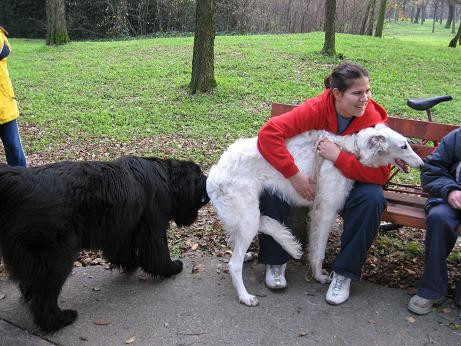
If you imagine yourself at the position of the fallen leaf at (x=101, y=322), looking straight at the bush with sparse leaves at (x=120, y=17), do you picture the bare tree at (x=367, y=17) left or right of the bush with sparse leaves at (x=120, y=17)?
right

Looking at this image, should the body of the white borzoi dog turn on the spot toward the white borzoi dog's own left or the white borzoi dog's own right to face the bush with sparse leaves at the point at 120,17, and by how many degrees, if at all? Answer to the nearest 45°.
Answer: approximately 135° to the white borzoi dog's own left

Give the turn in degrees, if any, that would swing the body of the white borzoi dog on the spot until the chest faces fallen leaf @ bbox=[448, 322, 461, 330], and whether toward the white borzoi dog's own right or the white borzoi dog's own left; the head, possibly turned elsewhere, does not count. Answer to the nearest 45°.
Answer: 0° — it already faces it

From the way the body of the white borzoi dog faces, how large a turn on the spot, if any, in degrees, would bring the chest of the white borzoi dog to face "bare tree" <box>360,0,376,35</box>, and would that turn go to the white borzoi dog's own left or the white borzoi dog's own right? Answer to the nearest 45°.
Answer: approximately 90° to the white borzoi dog's own left

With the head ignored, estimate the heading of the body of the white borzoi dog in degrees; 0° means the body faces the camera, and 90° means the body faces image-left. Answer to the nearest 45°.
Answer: approximately 270°

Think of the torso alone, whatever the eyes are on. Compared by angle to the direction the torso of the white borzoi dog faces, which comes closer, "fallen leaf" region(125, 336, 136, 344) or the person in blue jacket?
the person in blue jacket

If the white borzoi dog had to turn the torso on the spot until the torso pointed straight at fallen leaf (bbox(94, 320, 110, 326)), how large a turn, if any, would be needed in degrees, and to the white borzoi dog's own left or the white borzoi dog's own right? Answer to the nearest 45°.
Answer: approximately 135° to the white borzoi dog's own right

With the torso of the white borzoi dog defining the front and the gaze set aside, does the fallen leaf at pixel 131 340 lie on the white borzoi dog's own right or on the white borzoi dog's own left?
on the white borzoi dog's own right

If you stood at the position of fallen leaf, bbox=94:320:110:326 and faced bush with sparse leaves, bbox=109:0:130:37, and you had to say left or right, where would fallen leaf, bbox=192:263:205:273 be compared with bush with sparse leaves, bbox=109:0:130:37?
right

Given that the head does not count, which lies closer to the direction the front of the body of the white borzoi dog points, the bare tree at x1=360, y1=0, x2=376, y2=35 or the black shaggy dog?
the bare tree

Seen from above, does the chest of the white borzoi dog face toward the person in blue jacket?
yes

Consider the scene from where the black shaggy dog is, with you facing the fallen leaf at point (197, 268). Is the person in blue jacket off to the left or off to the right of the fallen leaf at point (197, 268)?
right
